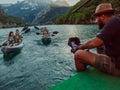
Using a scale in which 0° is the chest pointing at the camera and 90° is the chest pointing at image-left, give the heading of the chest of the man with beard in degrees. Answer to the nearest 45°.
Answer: approximately 90°
